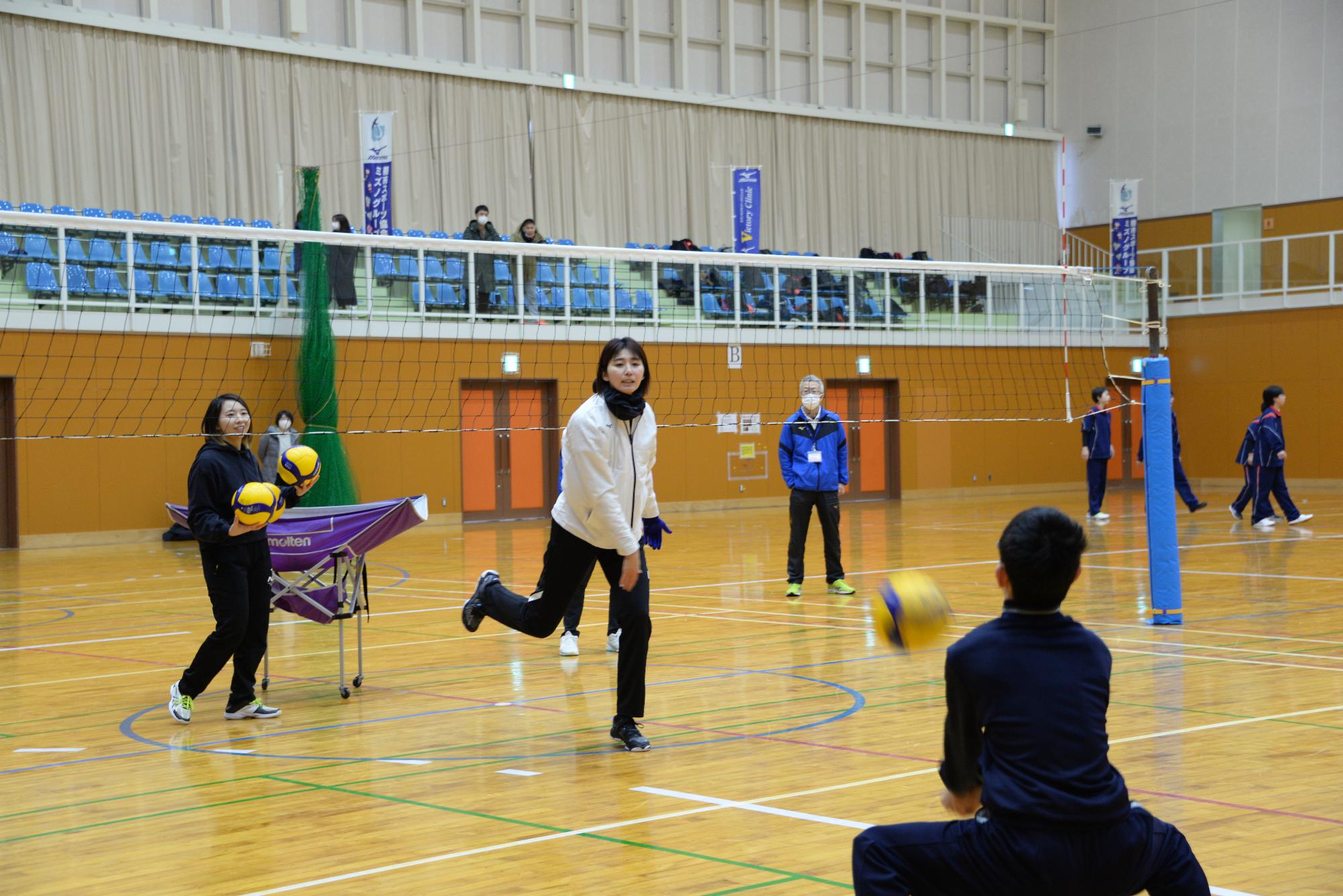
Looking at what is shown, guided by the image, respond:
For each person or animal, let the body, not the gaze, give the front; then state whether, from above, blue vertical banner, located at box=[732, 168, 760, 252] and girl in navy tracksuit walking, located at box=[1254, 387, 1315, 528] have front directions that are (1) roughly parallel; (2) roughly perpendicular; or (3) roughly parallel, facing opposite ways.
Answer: roughly perpendicular

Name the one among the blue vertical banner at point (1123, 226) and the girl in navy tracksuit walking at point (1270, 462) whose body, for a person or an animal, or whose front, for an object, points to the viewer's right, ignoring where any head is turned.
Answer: the girl in navy tracksuit walking

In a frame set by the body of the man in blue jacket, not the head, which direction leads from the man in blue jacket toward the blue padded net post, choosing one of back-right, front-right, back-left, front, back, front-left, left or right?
front-left

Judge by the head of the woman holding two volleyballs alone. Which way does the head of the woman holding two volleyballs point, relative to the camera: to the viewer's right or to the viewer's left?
to the viewer's right

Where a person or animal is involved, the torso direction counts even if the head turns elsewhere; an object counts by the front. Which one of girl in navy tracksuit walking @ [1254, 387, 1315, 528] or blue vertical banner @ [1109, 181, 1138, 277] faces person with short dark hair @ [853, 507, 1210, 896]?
the blue vertical banner

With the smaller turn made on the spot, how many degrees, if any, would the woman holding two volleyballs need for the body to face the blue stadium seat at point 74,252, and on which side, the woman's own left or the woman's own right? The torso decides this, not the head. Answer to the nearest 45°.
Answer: approximately 135° to the woman's own left

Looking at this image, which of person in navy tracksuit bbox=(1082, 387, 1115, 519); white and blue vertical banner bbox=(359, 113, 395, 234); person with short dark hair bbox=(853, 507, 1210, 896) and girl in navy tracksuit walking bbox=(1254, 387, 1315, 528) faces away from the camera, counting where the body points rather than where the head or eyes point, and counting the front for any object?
the person with short dark hair

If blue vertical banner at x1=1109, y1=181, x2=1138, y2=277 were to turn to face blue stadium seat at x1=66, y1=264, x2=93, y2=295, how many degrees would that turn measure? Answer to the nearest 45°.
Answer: approximately 45° to its right

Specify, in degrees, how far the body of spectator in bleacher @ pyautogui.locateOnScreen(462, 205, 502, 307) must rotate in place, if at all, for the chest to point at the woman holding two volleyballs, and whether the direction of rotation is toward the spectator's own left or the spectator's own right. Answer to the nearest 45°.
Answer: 0° — they already face them
